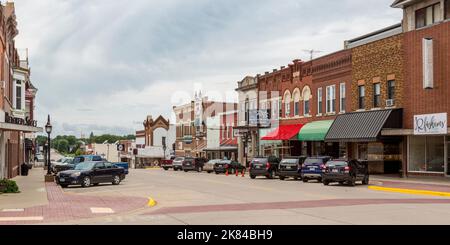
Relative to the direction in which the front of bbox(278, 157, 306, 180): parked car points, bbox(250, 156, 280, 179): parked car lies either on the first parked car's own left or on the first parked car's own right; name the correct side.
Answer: on the first parked car's own left

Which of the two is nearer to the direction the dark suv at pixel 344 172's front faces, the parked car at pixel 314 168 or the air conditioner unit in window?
the air conditioner unit in window

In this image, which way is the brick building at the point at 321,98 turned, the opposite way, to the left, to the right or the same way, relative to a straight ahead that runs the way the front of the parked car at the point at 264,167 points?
the opposite way

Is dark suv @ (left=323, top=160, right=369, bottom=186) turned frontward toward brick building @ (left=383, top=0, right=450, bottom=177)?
yes

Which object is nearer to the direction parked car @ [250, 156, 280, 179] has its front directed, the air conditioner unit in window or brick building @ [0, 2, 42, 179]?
the air conditioner unit in window

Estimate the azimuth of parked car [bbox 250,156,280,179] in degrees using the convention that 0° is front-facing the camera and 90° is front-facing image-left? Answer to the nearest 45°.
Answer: approximately 225°

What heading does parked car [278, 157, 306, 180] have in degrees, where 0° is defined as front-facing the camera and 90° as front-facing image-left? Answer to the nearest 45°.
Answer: approximately 225°

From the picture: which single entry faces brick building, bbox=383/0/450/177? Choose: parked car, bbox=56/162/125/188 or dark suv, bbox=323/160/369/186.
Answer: the dark suv

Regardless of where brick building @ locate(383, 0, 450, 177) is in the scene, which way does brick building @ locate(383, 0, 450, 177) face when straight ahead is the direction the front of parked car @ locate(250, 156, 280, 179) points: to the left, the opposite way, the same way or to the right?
the opposite way

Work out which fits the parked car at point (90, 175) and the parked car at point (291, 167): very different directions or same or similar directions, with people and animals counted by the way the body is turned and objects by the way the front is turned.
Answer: very different directions
